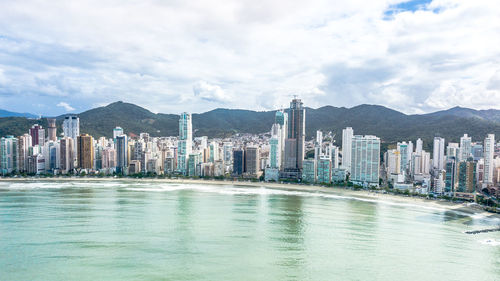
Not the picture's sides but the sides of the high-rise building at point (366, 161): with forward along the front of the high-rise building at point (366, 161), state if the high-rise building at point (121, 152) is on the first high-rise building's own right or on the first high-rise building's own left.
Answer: on the first high-rise building's own right

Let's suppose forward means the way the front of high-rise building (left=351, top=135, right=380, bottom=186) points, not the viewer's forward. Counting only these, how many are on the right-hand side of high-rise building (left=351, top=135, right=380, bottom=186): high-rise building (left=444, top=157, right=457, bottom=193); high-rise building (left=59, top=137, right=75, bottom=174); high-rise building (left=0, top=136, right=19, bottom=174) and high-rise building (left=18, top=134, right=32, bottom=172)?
3

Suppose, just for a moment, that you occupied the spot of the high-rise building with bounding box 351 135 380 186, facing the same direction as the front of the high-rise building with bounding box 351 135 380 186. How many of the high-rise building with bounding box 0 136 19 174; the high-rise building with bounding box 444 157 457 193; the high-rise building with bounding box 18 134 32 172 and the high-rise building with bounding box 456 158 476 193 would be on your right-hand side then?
2

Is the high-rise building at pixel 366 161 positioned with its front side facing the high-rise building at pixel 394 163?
no

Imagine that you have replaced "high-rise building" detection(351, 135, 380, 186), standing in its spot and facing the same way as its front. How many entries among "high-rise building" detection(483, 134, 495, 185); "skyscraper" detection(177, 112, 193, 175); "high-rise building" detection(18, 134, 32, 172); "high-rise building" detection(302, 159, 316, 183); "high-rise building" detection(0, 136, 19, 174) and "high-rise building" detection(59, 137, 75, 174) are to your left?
1

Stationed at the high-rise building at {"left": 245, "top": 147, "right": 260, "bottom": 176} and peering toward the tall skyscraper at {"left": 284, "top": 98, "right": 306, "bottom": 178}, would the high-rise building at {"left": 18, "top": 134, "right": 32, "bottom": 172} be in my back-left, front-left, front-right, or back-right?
back-left

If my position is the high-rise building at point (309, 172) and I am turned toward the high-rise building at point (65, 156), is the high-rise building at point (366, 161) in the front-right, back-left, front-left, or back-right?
back-left

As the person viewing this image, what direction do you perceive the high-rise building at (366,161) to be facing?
facing the viewer

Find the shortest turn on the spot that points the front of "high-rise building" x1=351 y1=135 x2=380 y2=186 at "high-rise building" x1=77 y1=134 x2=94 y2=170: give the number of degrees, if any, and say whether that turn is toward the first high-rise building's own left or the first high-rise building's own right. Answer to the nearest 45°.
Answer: approximately 90° to the first high-rise building's own right

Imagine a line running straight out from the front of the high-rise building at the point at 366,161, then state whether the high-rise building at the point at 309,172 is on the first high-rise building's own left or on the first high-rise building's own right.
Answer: on the first high-rise building's own right

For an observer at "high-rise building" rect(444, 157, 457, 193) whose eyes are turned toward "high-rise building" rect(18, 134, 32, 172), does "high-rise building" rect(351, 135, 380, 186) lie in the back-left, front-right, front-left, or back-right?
front-right

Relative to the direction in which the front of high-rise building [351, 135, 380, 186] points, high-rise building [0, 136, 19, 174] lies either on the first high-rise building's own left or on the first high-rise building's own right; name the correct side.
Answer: on the first high-rise building's own right

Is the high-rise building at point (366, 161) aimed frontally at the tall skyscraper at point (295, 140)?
no

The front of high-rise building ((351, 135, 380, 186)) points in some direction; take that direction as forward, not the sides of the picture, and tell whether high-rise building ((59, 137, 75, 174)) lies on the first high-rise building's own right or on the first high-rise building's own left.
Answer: on the first high-rise building's own right

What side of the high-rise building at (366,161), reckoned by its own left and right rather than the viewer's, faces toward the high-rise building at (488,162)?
left
